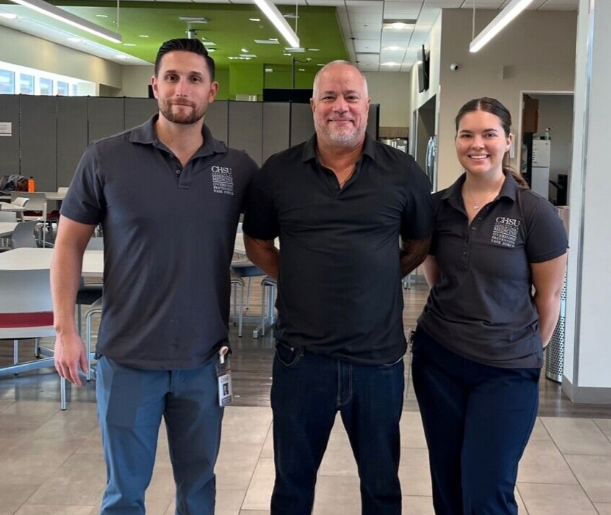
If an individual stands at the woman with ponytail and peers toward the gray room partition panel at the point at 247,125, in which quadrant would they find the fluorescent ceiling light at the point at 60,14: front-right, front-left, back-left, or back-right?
front-left

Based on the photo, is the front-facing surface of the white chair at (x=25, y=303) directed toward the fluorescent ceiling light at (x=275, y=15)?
no
